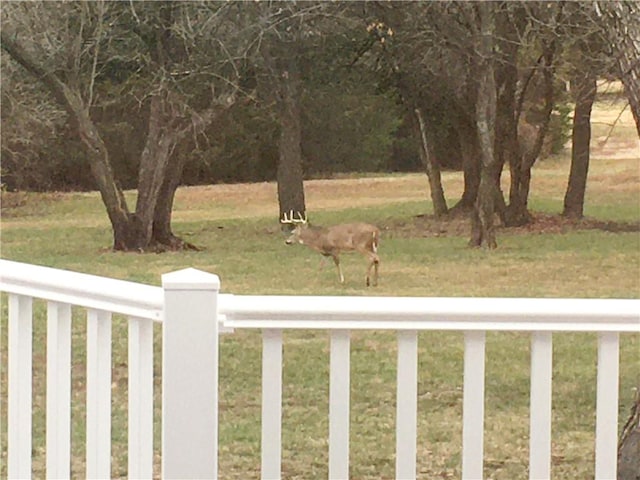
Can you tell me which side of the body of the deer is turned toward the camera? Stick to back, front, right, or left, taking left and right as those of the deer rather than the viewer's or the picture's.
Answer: left

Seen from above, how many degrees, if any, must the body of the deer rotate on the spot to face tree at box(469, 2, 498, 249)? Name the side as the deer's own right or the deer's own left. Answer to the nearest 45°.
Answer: approximately 180°

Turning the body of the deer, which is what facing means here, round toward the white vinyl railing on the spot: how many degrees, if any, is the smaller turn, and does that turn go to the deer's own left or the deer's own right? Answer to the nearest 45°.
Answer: approximately 90° to the deer's own left
